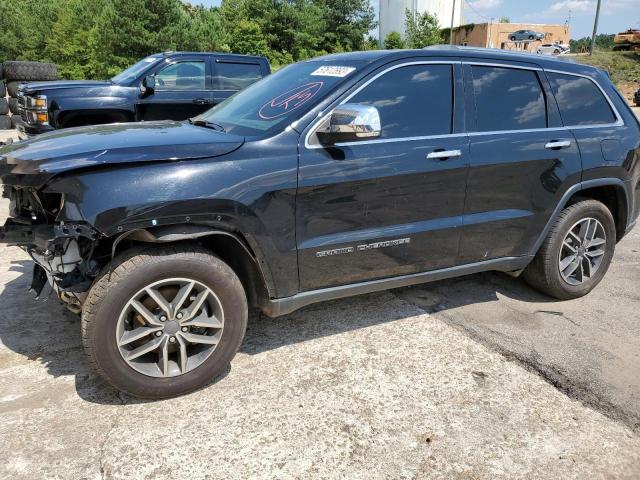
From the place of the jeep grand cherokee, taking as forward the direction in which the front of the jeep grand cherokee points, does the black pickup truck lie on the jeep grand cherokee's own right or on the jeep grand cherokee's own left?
on the jeep grand cherokee's own right

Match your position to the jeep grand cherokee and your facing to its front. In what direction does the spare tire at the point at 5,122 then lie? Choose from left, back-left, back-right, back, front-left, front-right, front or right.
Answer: right

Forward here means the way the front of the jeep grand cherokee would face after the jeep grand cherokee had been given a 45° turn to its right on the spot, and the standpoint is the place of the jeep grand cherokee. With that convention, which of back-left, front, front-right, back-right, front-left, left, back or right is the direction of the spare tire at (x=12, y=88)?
front-right

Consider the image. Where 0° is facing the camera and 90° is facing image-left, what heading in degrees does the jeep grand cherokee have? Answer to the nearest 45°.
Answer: approximately 45°

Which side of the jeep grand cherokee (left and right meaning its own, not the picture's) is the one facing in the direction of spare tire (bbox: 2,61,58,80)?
right
